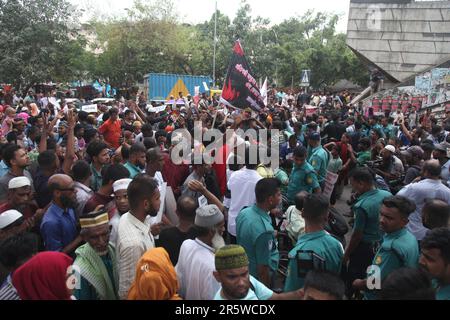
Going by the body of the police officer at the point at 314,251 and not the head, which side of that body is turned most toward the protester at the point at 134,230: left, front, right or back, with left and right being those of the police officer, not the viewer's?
left

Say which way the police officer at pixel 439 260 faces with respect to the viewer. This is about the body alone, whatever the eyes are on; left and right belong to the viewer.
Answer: facing to the left of the viewer

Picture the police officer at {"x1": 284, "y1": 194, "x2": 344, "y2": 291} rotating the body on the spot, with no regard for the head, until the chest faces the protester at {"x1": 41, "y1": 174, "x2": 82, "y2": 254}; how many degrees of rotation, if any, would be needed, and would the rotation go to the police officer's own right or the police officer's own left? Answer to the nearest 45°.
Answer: approximately 90° to the police officer's own left

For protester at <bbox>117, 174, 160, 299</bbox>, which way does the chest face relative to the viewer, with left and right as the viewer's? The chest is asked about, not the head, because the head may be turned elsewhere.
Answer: facing to the right of the viewer

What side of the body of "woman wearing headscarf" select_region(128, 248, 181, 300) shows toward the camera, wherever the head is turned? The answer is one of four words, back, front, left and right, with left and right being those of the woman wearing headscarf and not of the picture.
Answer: back

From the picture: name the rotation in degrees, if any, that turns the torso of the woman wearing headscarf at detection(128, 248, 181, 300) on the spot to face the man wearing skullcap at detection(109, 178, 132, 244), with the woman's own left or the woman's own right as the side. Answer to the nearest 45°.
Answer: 0° — they already face them

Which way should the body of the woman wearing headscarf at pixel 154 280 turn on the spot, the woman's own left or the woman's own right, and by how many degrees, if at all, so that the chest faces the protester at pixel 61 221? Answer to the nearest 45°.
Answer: approximately 45° to the woman's own left

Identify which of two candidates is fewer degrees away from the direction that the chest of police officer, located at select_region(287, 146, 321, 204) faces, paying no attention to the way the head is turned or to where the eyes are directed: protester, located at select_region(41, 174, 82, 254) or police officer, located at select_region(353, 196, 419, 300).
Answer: the protester

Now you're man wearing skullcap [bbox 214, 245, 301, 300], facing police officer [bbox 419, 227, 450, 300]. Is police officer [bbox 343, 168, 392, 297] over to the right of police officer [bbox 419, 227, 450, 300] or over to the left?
left
